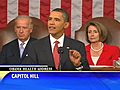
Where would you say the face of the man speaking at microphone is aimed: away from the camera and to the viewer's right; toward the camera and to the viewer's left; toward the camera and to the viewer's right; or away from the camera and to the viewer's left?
toward the camera and to the viewer's left

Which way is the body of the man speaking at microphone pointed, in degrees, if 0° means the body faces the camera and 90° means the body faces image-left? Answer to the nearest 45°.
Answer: approximately 0°

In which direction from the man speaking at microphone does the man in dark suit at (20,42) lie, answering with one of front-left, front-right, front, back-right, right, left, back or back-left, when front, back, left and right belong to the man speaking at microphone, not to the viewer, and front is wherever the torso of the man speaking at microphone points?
back-right
